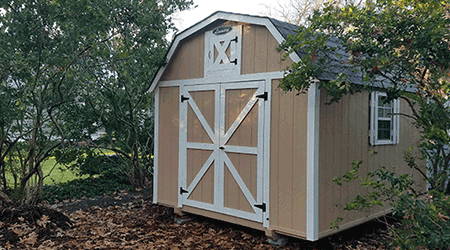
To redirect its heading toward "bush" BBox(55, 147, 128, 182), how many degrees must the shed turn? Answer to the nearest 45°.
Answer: approximately 90° to its right

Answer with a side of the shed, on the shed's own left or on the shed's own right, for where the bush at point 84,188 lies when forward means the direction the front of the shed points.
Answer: on the shed's own right

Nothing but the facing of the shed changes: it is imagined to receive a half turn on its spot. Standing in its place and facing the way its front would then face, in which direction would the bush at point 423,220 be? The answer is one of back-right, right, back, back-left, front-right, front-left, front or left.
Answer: right

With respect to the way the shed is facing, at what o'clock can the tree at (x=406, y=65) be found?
The tree is roughly at 9 o'clock from the shed.

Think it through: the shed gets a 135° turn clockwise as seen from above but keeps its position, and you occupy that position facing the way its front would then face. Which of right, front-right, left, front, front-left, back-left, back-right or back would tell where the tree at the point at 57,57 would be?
left

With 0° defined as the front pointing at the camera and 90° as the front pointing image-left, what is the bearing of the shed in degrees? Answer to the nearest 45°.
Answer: approximately 45°
